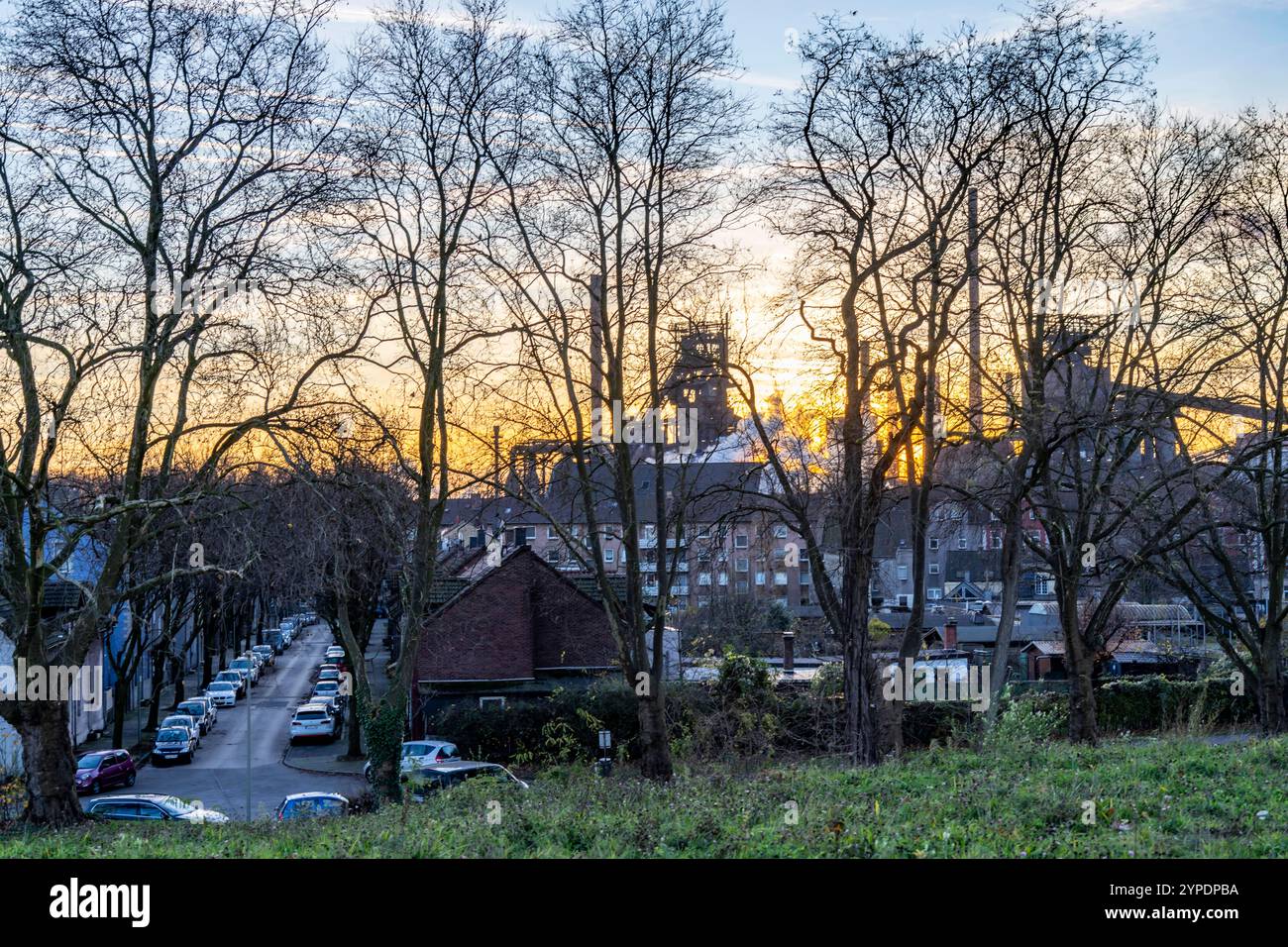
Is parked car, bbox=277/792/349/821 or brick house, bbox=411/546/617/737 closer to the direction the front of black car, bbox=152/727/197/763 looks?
the parked car

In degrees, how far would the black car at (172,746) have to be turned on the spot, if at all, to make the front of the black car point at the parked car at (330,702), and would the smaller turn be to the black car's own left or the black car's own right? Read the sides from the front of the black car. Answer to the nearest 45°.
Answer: approximately 135° to the black car's own left

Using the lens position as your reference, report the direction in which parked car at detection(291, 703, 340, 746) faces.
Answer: facing away from the viewer

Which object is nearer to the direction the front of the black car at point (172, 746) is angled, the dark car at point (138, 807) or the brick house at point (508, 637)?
the dark car

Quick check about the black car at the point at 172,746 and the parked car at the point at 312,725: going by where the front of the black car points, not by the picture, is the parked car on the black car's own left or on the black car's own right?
on the black car's own left

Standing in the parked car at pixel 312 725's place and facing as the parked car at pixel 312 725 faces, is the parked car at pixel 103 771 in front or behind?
behind

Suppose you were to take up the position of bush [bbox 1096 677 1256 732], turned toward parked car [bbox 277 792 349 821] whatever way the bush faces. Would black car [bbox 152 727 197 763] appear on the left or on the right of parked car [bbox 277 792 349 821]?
right

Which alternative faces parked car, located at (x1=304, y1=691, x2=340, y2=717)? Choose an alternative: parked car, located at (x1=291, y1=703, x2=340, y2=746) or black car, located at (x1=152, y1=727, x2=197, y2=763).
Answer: parked car, located at (x1=291, y1=703, x2=340, y2=746)

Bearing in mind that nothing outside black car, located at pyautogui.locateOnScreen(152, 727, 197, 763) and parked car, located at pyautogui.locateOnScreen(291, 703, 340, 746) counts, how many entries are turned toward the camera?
1

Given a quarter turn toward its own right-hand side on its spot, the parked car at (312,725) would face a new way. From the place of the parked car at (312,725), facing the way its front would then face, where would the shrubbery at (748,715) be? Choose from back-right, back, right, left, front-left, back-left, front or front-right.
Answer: front-right

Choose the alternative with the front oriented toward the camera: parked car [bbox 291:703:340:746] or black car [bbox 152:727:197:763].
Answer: the black car

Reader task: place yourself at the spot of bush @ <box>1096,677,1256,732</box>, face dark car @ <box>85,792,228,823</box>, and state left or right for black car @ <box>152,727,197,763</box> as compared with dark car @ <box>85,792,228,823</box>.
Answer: right

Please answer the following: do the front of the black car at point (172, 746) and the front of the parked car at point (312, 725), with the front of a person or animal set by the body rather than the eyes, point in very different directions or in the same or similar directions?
very different directions

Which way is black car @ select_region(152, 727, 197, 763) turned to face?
toward the camera
